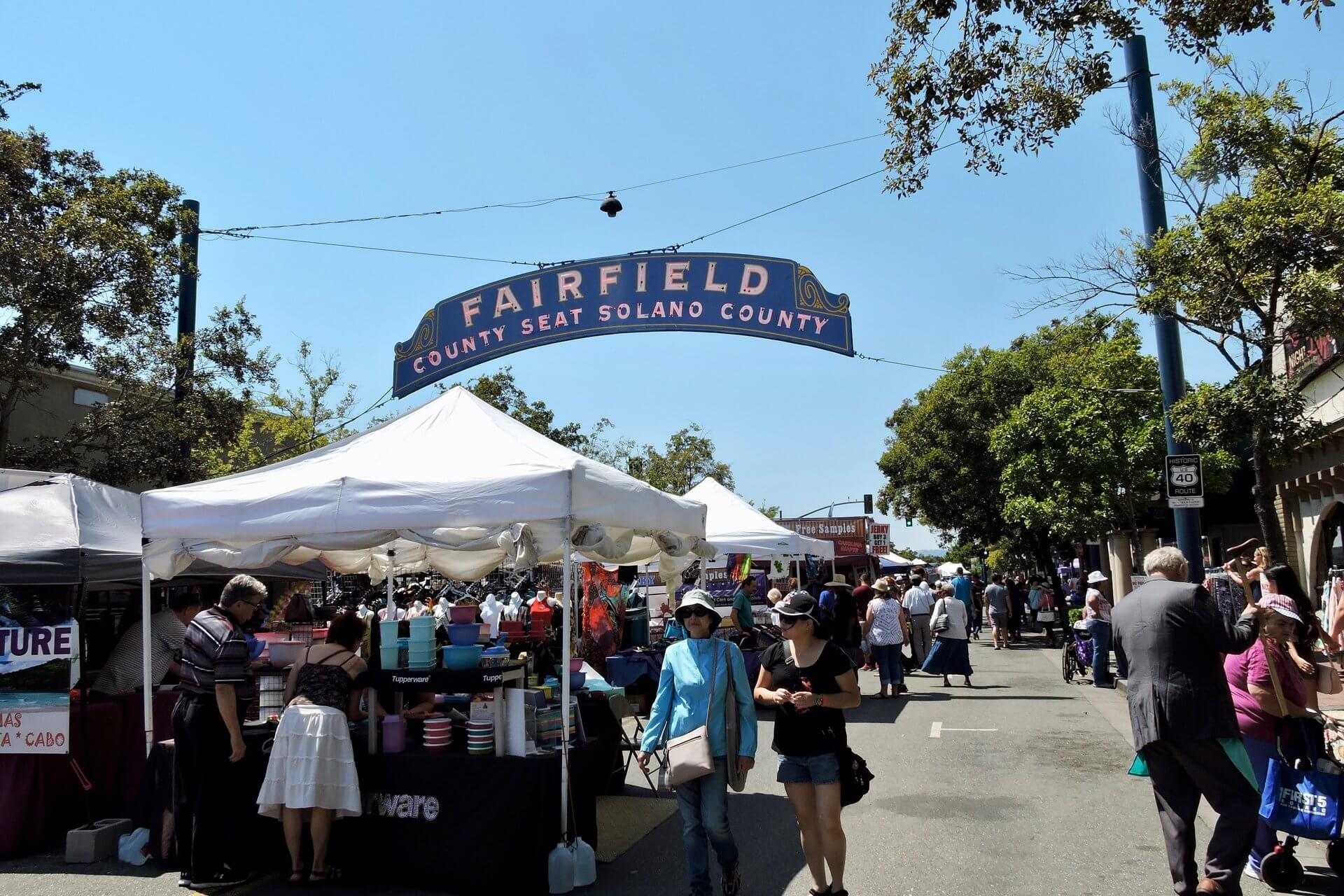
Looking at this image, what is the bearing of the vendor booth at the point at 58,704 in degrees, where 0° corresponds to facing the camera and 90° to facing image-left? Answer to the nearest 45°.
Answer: approximately 0°

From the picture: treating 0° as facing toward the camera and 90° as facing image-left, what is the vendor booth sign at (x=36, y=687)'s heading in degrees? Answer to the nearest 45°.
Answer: approximately 0°

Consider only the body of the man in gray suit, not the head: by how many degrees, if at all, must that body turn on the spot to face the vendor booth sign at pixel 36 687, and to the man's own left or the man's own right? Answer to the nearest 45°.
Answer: approximately 135° to the man's own left

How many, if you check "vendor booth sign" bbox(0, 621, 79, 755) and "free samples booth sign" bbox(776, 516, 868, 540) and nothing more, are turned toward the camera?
2

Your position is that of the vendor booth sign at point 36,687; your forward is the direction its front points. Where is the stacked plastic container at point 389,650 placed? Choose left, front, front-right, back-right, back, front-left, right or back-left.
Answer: front-left

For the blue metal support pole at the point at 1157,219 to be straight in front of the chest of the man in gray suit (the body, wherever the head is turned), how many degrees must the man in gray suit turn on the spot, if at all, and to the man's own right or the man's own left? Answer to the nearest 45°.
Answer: approximately 45° to the man's own left

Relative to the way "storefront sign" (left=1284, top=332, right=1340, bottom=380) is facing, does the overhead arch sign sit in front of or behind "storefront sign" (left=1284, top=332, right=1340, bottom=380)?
in front

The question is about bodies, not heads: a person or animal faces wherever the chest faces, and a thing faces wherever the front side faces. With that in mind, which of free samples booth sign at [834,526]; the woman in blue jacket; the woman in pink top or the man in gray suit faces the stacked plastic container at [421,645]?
the free samples booth sign

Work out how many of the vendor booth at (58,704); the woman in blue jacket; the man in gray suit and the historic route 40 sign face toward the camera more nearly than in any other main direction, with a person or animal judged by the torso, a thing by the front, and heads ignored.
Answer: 3
